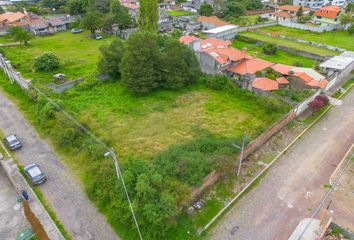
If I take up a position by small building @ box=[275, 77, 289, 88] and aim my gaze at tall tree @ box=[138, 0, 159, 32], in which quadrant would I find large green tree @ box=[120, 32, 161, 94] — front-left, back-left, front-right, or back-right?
front-left

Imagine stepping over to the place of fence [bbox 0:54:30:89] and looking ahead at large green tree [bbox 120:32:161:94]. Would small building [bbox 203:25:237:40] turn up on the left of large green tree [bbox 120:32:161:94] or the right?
left

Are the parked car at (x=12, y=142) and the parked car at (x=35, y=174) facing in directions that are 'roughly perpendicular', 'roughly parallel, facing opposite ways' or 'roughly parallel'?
roughly parallel

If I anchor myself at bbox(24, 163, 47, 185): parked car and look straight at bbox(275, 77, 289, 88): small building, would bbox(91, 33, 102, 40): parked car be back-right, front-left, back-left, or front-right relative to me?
front-left

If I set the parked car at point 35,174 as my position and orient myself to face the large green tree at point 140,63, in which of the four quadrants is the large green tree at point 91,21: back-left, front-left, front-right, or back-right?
front-left

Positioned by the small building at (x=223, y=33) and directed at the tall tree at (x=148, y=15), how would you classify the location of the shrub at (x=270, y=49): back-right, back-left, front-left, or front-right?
back-left
